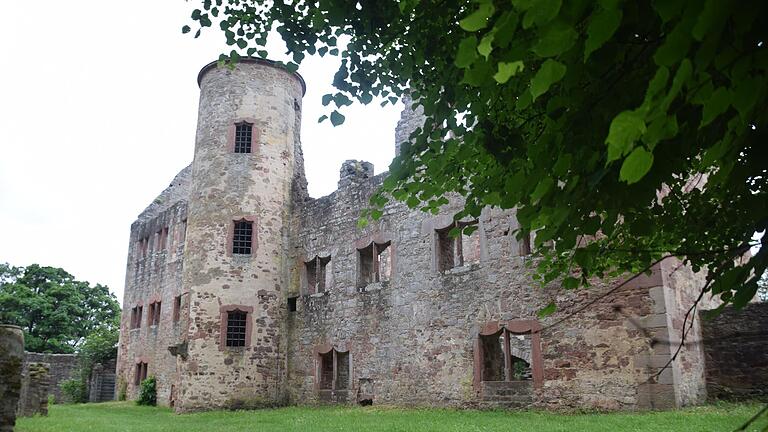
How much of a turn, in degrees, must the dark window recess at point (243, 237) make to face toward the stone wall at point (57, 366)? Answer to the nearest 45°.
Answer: approximately 135° to its right

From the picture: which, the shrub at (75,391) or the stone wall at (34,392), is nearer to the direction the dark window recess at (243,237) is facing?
the stone wall

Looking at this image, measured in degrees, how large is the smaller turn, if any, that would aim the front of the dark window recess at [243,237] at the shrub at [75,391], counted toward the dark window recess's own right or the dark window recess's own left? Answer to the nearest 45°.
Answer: approximately 135° to the dark window recess's own right

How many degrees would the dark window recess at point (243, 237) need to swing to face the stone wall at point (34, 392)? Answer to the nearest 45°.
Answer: approximately 90° to its right

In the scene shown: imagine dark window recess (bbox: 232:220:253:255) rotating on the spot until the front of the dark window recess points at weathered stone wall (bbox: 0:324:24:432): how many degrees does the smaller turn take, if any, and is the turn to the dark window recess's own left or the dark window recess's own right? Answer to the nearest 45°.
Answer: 0° — it already faces it

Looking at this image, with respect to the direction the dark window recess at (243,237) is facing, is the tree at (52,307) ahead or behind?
behind

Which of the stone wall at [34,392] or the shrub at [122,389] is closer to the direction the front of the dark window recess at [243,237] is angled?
the stone wall

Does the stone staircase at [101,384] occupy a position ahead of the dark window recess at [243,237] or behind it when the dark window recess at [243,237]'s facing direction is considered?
behind

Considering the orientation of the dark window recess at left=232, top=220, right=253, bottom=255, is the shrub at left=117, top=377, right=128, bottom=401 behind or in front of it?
behind

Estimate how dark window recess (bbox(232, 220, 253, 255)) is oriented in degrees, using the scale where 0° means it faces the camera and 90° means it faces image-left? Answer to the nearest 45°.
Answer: approximately 0°

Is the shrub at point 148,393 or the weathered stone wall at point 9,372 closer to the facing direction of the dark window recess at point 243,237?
the weathered stone wall
